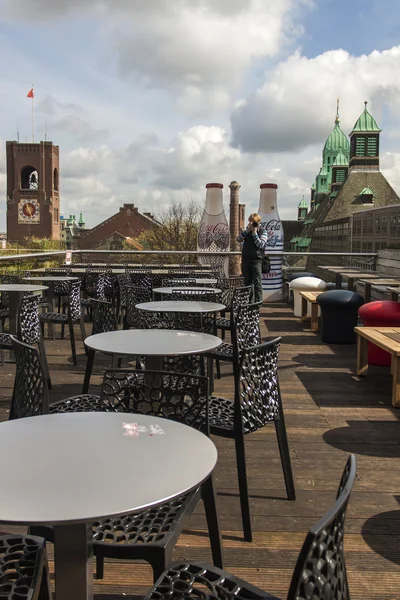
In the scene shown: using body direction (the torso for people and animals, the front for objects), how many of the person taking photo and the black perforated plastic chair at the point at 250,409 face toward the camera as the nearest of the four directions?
1

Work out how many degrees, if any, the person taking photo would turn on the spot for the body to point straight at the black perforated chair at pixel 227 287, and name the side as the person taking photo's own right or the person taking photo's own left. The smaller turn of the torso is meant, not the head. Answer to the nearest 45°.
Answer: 0° — they already face it

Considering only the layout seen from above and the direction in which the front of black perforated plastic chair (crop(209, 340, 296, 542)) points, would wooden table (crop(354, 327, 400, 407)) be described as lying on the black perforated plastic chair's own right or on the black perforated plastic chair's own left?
on the black perforated plastic chair's own right

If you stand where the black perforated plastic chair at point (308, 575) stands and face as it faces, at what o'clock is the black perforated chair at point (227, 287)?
the black perforated chair at point (227, 287) is roughly at 3 o'clock from the black perforated plastic chair at point (308, 575).

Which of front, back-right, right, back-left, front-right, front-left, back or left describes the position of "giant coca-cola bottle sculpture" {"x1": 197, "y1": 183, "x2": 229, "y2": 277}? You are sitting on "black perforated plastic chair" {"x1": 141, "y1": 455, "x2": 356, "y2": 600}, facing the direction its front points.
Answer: right

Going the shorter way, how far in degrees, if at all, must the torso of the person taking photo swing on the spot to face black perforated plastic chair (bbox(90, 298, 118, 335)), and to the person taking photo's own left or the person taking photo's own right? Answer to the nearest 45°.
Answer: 0° — they already face it

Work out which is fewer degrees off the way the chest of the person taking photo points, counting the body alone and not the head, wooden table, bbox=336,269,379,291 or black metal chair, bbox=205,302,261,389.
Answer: the black metal chair

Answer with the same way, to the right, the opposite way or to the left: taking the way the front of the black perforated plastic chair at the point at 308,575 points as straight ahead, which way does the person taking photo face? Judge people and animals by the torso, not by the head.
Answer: to the left

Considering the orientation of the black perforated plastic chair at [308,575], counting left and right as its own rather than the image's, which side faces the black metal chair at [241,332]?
right

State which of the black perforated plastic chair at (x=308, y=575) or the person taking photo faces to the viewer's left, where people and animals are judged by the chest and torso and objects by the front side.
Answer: the black perforated plastic chair

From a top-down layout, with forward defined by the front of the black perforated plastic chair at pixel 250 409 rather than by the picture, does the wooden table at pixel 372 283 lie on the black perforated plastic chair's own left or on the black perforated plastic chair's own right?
on the black perforated plastic chair's own right

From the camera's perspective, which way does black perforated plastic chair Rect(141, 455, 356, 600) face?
to the viewer's left

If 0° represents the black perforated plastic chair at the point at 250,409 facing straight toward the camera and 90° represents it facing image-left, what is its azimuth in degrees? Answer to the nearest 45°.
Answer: approximately 135°
